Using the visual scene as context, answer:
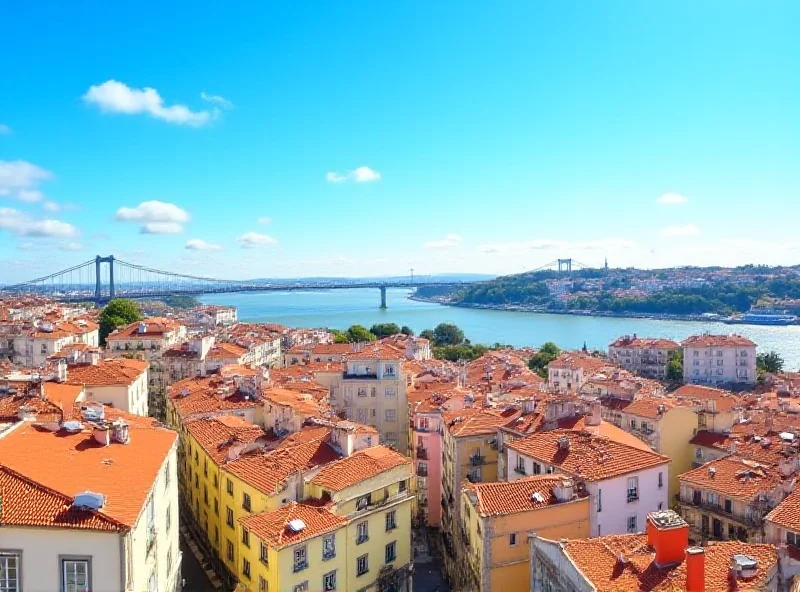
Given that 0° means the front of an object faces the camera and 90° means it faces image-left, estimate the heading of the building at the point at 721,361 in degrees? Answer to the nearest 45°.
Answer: approximately 0°

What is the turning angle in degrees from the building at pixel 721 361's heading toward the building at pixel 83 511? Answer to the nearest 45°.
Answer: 0° — it already faces it

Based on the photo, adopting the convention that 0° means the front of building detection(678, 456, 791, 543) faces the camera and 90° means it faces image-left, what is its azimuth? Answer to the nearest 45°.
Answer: approximately 45°
